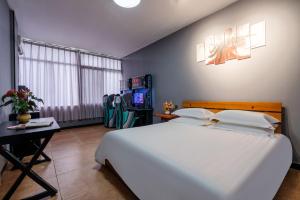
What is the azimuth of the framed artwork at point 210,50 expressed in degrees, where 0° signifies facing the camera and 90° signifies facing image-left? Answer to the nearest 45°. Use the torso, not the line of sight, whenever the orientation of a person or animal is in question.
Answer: approximately 45°

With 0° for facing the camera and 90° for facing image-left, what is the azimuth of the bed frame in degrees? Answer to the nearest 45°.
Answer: approximately 45°

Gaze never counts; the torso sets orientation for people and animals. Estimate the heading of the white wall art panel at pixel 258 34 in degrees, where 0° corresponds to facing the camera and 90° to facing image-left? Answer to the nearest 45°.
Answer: approximately 45°

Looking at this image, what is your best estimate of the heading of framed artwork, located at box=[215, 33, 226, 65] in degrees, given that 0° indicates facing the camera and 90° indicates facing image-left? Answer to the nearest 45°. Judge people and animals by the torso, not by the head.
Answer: approximately 45°
